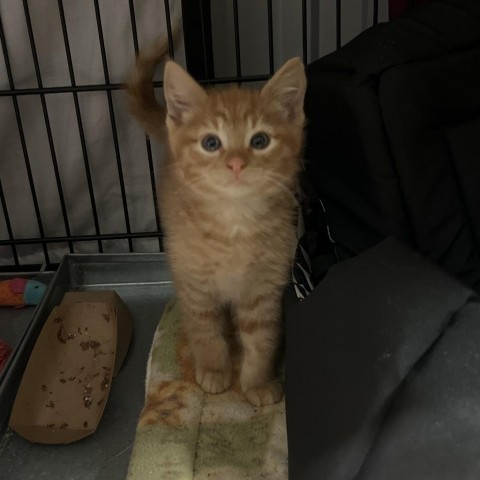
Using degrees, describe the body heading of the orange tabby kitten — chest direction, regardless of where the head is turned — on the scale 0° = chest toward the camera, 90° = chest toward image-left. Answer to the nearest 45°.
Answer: approximately 0°
